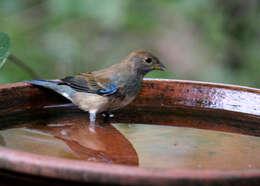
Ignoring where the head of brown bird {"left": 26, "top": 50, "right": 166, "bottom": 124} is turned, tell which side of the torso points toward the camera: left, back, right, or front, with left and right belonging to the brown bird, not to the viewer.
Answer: right
